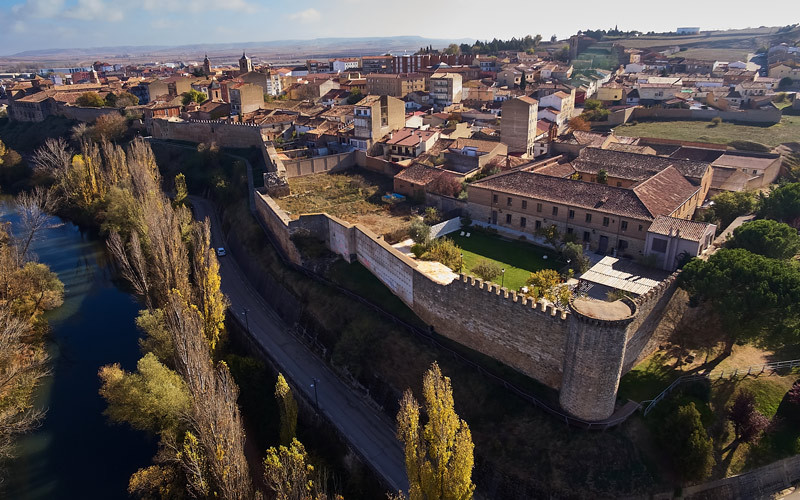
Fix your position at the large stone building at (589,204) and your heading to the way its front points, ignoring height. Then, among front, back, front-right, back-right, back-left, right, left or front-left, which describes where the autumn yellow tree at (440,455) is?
front-left

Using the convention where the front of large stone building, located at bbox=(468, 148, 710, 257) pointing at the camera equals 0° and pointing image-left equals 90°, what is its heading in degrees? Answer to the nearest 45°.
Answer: approximately 45°

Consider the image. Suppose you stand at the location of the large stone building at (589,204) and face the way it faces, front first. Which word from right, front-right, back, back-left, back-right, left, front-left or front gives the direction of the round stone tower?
front-left

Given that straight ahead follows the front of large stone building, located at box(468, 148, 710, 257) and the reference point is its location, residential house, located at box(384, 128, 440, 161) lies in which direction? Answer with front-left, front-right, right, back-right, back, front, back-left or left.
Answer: right

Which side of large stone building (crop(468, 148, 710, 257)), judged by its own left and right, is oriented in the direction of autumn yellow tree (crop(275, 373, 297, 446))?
front

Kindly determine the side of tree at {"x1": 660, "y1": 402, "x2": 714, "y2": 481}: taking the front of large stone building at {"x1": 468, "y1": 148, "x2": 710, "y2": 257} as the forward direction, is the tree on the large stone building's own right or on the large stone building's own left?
on the large stone building's own left

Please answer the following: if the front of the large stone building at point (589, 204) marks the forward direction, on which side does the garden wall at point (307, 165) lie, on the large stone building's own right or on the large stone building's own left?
on the large stone building's own right

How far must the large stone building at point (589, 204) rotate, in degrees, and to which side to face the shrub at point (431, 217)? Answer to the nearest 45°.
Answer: approximately 45° to its right

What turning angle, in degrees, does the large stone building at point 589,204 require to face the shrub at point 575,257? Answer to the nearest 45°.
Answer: approximately 45° to its left

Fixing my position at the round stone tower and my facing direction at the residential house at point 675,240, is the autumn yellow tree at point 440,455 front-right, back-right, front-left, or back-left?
back-left

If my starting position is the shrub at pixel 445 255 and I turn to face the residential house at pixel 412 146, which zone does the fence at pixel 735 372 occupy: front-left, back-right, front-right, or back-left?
back-right

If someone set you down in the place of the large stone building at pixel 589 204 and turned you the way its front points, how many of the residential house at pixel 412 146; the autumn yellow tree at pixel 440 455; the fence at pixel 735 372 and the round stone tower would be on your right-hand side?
1

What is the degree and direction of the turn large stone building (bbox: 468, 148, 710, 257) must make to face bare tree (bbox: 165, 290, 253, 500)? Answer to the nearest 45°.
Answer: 0° — it already faces it

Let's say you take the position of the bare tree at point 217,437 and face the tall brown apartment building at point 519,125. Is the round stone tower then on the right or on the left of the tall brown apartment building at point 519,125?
right
